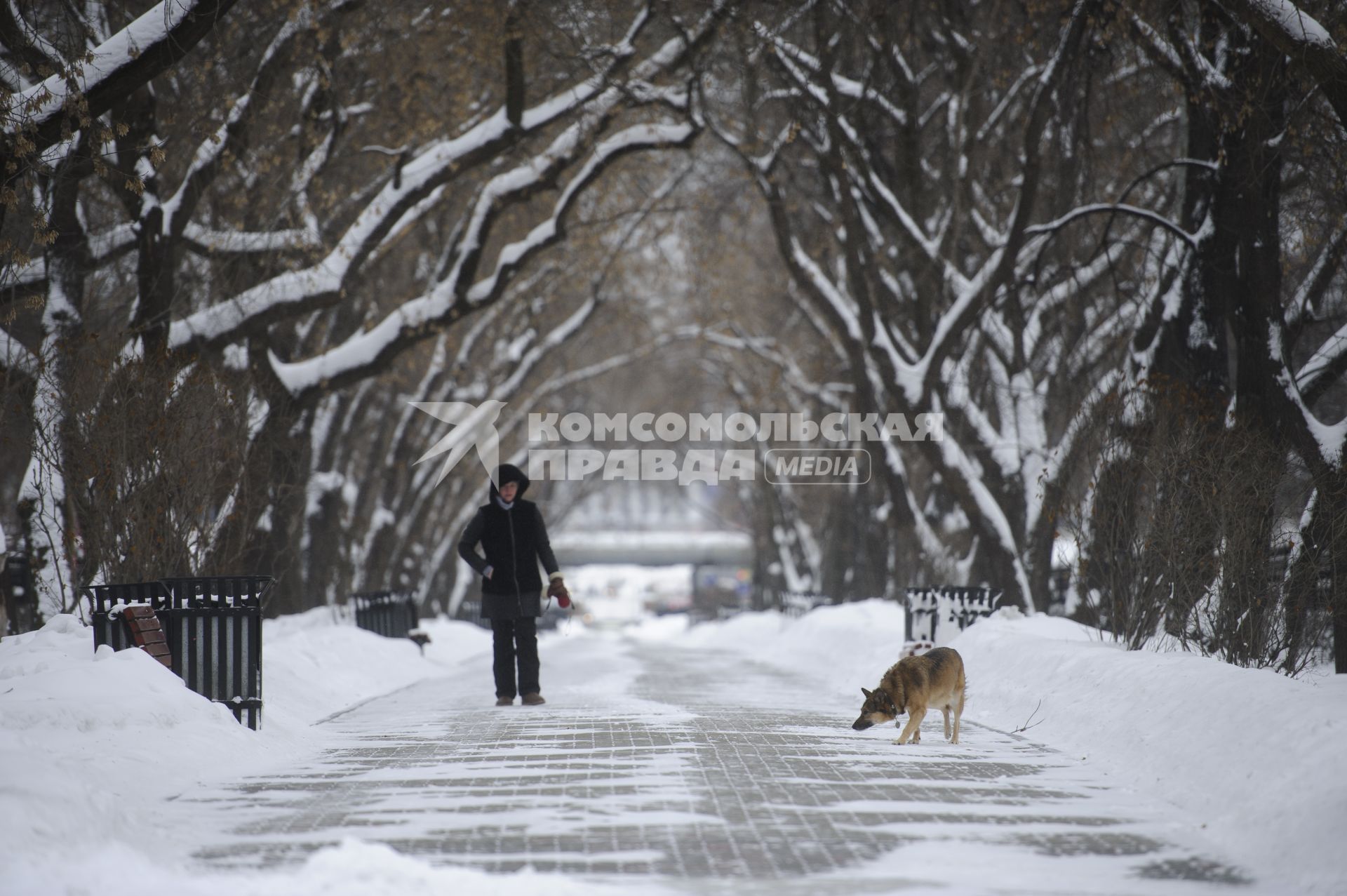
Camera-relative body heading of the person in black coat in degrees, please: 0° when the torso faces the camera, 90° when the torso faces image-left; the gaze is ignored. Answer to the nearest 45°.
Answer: approximately 0°

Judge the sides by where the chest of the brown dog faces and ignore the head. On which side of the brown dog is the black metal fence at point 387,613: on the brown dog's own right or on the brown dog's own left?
on the brown dog's own right

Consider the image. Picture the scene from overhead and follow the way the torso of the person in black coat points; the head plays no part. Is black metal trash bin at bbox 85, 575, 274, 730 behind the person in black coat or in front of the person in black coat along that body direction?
in front

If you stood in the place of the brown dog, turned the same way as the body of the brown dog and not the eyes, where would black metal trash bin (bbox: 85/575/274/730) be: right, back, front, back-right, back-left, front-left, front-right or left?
front-right

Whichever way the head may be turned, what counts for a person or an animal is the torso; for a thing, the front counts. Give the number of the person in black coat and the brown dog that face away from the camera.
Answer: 0

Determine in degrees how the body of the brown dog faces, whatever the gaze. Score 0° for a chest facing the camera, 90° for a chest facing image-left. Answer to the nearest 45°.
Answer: approximately 45°

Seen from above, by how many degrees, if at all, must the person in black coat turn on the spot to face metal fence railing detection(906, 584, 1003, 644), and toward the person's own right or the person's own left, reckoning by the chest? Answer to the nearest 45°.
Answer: approximately 135° to the person's own left

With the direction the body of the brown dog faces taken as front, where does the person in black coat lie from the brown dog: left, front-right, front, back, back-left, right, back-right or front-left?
right

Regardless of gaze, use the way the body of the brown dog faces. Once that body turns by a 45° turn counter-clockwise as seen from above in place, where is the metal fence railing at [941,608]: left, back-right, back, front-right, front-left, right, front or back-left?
back
